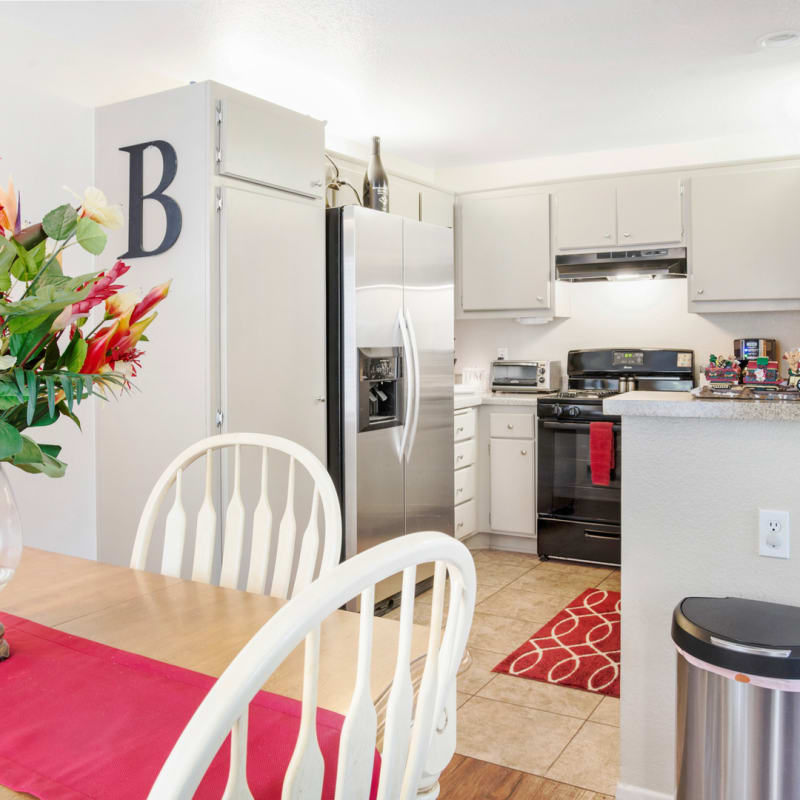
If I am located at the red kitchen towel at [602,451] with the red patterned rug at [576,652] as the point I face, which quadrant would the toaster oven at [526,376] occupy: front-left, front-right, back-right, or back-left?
back-right

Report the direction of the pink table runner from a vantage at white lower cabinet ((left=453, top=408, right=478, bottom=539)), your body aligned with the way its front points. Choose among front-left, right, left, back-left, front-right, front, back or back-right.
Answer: front-right

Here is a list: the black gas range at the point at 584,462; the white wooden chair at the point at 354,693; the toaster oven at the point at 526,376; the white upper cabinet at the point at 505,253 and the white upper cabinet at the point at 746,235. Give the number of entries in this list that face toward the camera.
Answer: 4

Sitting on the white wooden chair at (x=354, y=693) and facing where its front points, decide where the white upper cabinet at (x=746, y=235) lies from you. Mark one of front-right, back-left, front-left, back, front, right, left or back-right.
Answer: right

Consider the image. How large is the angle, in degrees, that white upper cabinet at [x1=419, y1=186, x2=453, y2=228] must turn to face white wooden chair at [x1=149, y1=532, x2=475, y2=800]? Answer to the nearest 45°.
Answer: approximately 45° to its right

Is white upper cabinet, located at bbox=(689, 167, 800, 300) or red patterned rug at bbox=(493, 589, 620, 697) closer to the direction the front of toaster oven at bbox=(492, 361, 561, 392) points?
the red patterned rug

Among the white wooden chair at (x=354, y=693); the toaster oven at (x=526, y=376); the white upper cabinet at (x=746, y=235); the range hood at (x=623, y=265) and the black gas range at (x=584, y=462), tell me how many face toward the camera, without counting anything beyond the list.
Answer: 4

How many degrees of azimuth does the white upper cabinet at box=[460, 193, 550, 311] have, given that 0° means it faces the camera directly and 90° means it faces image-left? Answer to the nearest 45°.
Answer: approximately 0°

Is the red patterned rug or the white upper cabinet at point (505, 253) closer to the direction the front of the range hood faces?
the red patterned rug

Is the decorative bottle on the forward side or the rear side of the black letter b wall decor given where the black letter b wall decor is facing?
on the rear side

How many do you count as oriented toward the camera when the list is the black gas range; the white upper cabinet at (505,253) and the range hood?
3

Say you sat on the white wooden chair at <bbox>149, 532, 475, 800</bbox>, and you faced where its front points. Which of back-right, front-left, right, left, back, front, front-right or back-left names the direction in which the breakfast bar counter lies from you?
right

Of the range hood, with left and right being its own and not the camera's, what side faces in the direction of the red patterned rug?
front

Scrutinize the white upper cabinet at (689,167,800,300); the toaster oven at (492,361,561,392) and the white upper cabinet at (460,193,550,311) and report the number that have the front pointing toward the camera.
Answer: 3

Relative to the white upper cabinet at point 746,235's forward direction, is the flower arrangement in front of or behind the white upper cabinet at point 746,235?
in front
